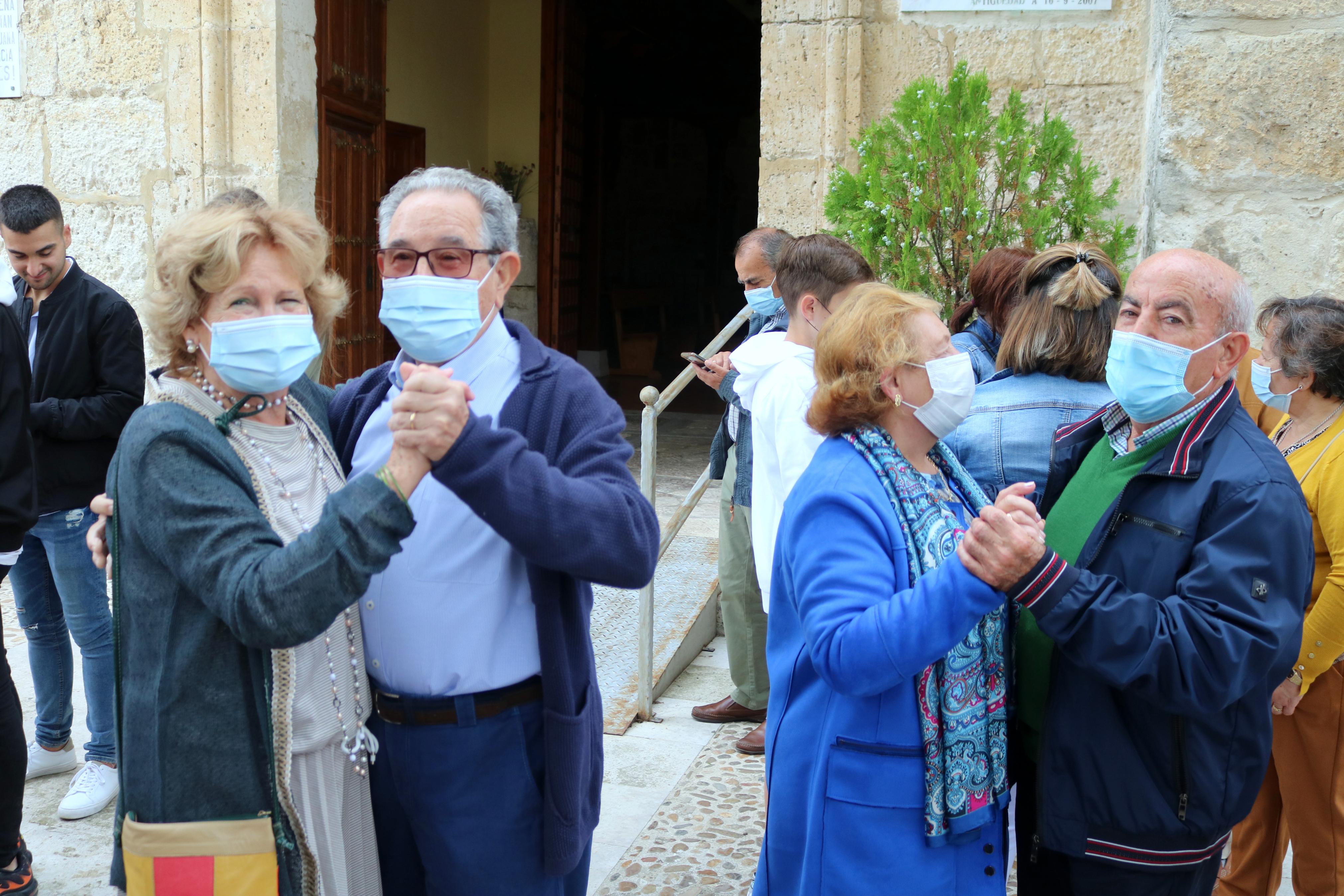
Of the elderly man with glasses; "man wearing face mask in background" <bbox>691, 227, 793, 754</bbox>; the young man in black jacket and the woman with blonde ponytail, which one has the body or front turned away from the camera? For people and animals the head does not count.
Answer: the woman with blonde ponytail

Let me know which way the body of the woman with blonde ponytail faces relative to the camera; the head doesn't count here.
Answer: away from the camera

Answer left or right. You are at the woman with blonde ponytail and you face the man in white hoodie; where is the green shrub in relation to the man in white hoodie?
right

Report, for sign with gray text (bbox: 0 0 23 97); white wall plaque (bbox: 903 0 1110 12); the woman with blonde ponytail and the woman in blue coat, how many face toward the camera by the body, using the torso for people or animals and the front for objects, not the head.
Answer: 2

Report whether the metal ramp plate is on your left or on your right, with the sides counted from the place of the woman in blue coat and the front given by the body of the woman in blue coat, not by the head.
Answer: on your left

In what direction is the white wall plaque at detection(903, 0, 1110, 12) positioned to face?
toward the camera

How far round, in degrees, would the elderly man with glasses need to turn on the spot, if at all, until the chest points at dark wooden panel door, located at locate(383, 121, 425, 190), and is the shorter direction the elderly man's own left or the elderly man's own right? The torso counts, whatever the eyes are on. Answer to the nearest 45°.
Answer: approximately 135° to the elderly man's own right

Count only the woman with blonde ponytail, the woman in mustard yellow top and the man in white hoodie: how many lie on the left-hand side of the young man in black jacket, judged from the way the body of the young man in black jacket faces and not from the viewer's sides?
3

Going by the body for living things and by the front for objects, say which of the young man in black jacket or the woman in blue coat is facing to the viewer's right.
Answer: the woman in blue coat

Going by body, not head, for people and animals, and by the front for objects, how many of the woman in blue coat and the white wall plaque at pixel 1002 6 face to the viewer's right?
1

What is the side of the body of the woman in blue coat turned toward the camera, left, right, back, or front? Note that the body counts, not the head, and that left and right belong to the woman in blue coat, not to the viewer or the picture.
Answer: right

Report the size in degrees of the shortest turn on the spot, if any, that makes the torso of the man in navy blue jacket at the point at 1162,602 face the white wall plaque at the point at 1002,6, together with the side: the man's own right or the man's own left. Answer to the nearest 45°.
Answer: approximately 135° to the man's own right

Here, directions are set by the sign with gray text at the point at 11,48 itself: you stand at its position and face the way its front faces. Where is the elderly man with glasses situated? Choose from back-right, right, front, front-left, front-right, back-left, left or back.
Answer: front
